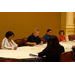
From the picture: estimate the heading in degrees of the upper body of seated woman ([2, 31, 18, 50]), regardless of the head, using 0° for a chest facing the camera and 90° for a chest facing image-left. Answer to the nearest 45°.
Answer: approximately 315°

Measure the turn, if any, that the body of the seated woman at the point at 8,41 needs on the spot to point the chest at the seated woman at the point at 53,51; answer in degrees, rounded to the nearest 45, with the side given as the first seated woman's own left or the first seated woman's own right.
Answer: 0° — they already face them

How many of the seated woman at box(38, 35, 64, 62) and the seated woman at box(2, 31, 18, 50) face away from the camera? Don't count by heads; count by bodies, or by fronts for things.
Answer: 1

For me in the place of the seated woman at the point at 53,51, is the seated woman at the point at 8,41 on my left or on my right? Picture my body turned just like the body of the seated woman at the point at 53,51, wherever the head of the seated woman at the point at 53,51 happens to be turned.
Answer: on my left

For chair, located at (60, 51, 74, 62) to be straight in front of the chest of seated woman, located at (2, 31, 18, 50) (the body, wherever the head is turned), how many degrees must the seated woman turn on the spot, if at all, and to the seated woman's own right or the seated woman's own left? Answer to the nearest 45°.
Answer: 0° — they already face it

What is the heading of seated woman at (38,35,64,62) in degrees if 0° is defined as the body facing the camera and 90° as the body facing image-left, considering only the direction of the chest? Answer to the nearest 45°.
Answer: approximately 180°

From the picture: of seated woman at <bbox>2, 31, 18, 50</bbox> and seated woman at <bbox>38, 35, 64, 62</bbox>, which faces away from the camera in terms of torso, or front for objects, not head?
seated woman at <bbox>38, 35, 64, 62</bbox>
